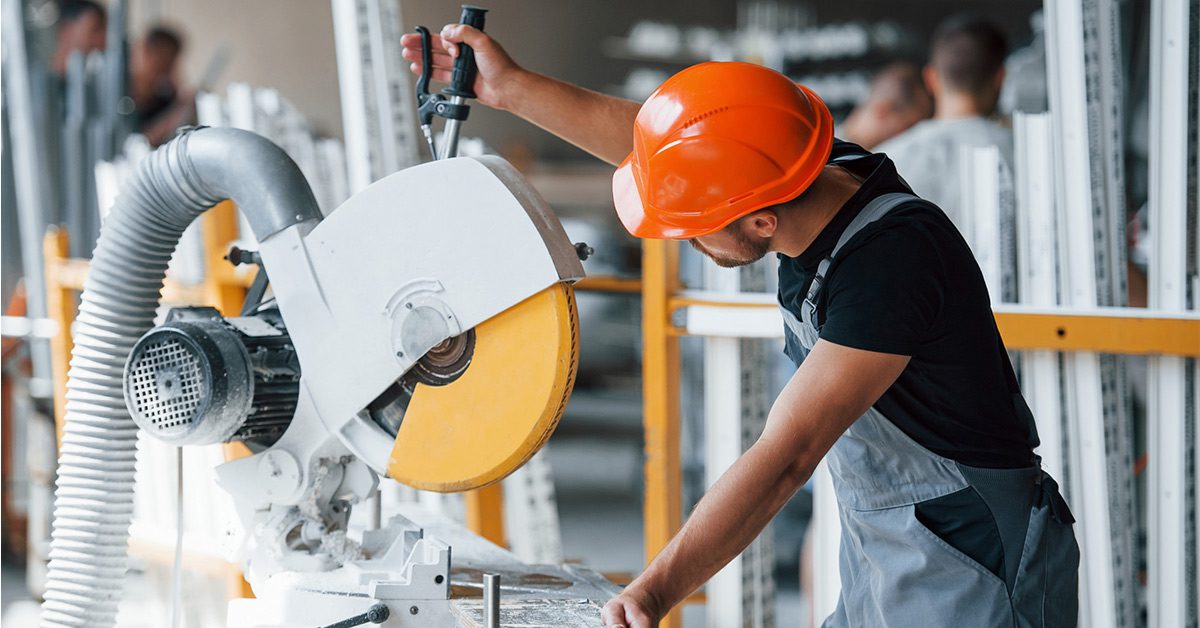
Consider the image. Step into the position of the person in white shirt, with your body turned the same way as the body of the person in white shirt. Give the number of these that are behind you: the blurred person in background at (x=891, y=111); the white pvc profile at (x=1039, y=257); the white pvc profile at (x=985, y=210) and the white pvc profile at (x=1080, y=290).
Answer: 3

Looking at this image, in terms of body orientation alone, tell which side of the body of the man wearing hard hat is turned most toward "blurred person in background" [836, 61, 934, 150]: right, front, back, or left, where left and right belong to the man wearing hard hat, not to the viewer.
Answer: right

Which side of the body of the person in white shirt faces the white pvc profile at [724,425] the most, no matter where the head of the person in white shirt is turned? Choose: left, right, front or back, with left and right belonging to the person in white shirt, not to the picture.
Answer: back

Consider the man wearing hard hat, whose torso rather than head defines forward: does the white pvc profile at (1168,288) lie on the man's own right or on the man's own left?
on the man's own right

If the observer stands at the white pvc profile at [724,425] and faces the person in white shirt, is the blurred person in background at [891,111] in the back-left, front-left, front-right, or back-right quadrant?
front-left

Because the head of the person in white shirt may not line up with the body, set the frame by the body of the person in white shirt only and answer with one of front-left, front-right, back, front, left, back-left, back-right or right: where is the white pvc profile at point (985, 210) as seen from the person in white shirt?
back

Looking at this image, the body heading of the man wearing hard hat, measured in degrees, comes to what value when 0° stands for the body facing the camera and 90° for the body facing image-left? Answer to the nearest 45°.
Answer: approximately 90°

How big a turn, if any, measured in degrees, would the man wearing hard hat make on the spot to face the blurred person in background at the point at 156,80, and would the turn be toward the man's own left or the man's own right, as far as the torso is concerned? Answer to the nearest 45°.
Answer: approximately 45° to the man's own right

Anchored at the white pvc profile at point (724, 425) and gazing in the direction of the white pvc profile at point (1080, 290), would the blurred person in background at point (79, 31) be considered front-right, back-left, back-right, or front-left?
back-left

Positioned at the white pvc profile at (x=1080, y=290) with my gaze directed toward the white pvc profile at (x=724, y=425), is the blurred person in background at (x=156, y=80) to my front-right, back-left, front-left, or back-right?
front-right

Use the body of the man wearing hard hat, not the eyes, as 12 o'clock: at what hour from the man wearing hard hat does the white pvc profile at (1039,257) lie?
The white pvc profile is roughly at 4 o'clock from the man wearing hard hat.

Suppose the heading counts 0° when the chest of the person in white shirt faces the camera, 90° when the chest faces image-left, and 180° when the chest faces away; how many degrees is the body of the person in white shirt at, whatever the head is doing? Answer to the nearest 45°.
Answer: approximately 180°

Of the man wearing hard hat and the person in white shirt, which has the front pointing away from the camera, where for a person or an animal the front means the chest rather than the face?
the person in white shirt

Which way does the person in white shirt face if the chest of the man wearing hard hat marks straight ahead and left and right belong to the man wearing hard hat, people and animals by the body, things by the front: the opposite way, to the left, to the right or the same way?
to the right

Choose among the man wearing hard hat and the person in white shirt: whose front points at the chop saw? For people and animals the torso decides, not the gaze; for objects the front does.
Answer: the man wearing hard hat
